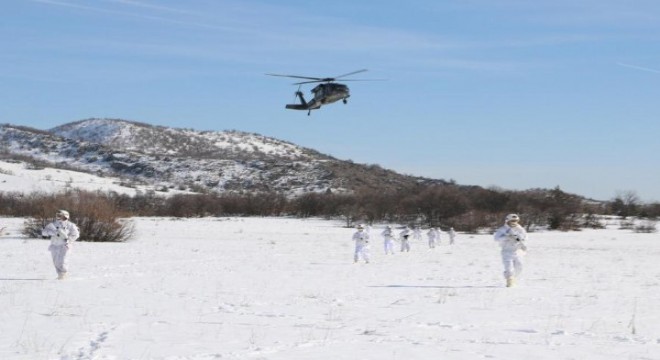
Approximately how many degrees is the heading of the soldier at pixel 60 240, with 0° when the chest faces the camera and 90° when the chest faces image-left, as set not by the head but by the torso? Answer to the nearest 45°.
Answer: approximately 0°

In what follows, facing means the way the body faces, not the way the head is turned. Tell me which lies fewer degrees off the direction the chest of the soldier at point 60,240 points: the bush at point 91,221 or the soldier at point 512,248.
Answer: the soldier

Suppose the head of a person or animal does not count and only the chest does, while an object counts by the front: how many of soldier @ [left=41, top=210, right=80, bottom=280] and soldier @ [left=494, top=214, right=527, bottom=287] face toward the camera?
2

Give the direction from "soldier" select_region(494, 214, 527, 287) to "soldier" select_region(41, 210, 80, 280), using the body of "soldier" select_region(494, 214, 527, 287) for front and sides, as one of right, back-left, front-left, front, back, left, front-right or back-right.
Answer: right

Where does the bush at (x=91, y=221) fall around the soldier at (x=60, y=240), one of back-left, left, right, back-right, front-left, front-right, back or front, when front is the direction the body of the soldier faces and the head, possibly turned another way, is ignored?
back

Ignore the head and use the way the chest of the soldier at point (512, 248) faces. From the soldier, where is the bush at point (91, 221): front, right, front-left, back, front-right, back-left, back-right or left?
back-right

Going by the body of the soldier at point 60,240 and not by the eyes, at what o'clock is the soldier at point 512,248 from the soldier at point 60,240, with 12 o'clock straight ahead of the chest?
the soldier at point 512,248 is roughly at 10 o'clock from the soldier at point 60,240.
